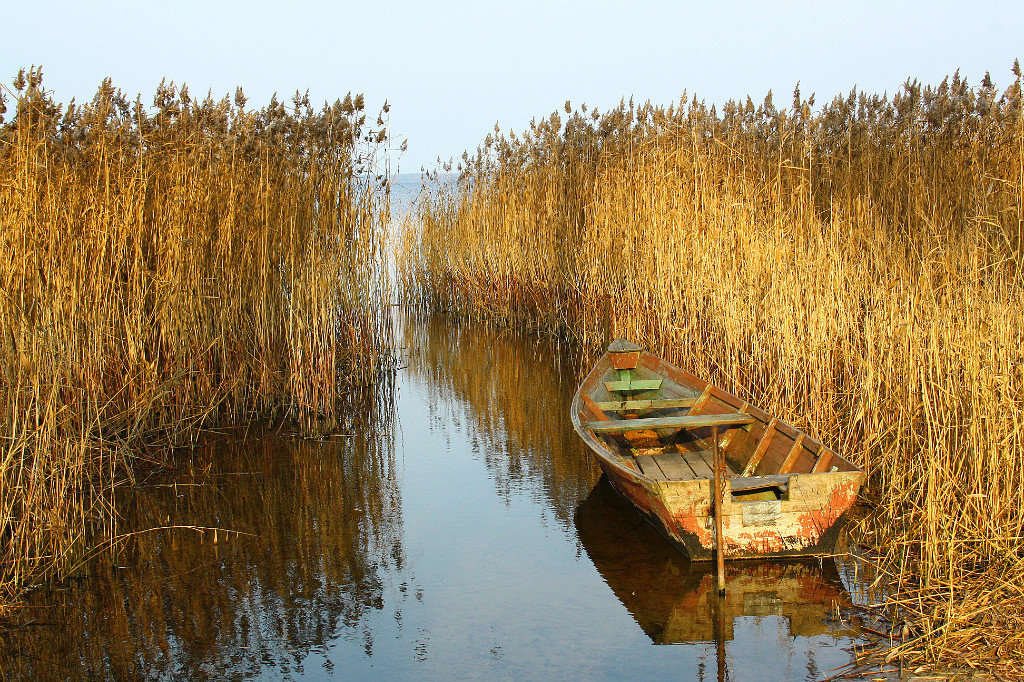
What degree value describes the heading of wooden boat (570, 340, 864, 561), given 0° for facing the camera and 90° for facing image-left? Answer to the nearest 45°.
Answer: approximately 135°

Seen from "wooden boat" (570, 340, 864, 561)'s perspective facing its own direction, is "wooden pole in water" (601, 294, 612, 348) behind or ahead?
ahead
